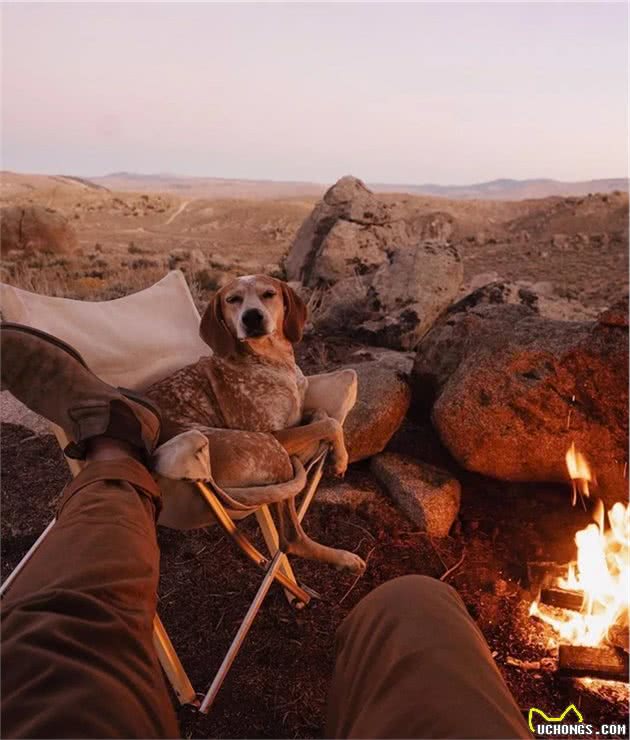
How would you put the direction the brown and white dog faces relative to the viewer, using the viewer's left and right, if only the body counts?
facing the viewer and to the right of the viewer

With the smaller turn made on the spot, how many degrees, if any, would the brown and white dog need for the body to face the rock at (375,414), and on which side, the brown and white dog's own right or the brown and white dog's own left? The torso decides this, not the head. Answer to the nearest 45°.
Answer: approximately 90° to the brown and white dog's own left

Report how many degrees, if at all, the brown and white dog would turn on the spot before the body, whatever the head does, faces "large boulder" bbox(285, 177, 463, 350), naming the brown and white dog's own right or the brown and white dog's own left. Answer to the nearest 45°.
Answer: approximately 135° to the brown and white dog's own left

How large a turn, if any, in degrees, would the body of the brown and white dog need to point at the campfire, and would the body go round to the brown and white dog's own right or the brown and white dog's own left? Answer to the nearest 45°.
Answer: approximately 45° to the brown and white dog's own left

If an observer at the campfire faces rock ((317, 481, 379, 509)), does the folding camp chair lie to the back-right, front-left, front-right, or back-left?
front-left

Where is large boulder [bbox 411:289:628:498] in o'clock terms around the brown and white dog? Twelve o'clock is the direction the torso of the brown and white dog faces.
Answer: The large boulder is roughly at 10 o'clock from the brown and white dog.

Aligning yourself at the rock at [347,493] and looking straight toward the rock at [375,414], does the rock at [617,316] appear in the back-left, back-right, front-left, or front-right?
front-right

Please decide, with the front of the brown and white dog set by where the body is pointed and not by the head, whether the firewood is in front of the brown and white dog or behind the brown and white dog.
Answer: in front

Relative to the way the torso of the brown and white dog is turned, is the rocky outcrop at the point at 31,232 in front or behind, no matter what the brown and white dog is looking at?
behind

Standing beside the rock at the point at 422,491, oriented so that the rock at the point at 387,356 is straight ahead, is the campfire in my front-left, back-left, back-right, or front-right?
back-right

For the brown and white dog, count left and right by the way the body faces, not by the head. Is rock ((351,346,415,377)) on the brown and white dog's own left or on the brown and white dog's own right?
on the brown and white dog's own left
